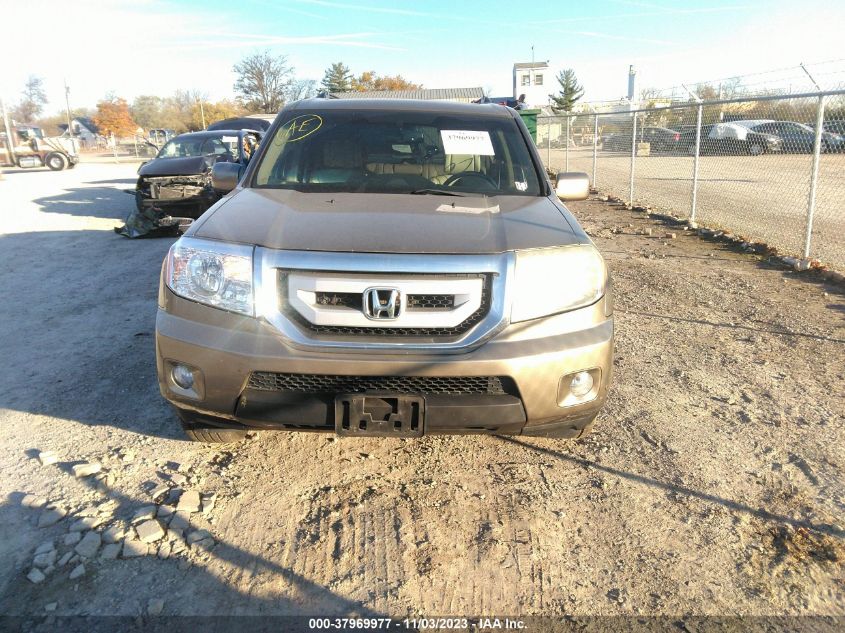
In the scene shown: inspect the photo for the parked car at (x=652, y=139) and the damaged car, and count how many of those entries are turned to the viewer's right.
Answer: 0

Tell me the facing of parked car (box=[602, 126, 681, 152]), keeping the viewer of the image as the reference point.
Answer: facing to the left of the viewer

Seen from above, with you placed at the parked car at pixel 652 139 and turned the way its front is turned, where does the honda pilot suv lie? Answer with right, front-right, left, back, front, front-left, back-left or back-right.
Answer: left

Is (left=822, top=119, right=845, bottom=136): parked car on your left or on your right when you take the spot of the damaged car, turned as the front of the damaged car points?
on your left

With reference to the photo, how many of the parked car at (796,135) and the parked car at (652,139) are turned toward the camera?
0

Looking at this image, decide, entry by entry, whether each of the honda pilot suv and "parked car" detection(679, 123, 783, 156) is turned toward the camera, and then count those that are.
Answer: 1

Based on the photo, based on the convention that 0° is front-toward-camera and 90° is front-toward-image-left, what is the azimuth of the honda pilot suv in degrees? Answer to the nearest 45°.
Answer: approximately 0°

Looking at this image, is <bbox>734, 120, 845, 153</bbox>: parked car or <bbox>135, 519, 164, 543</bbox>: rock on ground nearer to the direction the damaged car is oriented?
the rock on ground

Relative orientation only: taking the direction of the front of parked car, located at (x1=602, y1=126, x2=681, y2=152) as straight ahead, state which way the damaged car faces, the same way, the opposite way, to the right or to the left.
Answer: to the left

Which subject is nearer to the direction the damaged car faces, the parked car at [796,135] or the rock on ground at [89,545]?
the rock on ground
